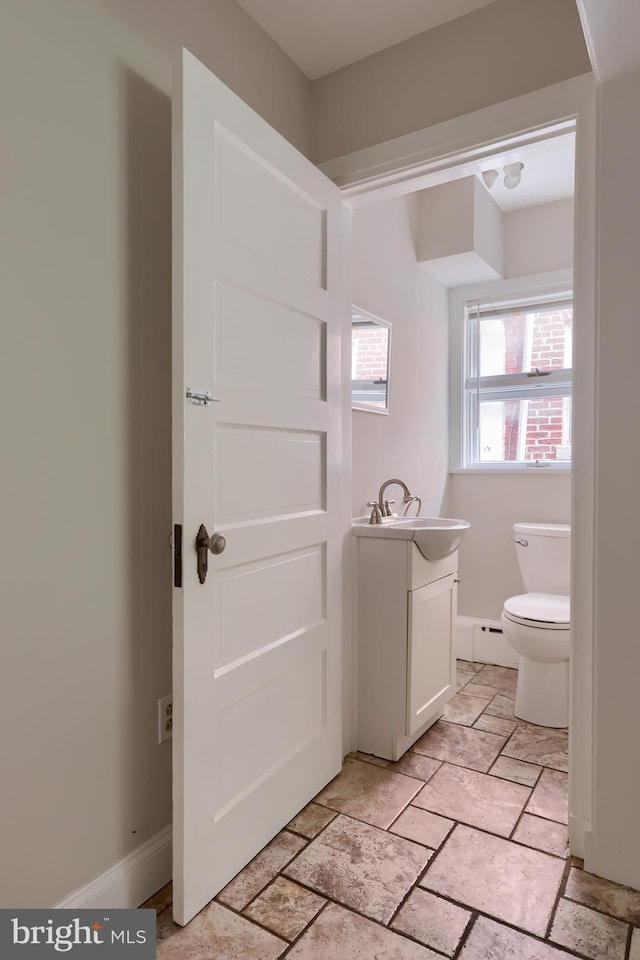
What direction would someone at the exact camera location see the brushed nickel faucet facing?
facing the viewer and to the right of the viewer

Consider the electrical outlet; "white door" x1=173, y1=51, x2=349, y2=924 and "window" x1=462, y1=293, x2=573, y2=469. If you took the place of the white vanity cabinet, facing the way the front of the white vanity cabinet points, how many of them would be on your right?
2

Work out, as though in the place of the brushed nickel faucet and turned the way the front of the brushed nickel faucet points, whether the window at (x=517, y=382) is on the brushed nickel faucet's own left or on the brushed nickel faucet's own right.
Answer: on the brushed nickel faucet's own left

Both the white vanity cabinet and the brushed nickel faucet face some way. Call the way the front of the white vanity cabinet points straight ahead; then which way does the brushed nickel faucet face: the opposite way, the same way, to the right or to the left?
the same way

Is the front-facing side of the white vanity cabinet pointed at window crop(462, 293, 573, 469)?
no

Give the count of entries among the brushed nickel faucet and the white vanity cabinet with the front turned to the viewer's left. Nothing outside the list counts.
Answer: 0

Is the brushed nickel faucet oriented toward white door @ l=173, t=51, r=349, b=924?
no

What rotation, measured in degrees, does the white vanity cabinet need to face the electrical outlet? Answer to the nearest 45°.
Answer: approximately 90° to its right

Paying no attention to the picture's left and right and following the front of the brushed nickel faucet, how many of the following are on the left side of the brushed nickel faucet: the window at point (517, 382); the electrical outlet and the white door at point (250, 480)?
1
